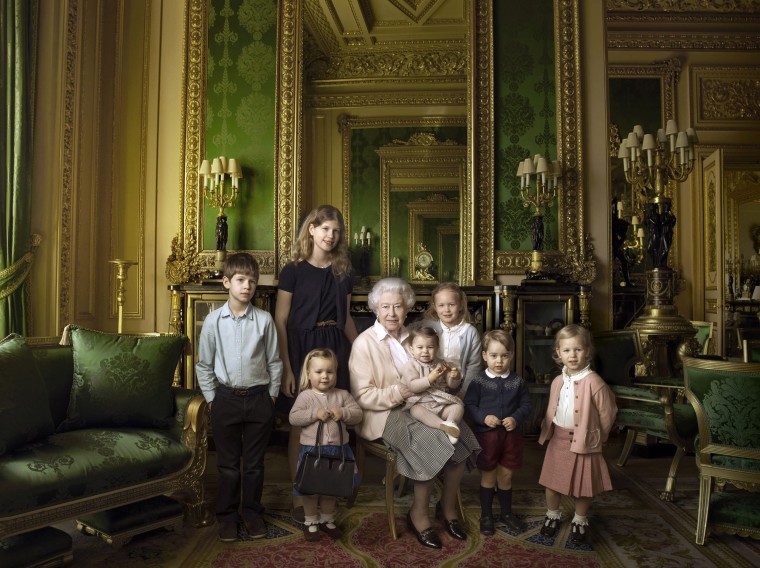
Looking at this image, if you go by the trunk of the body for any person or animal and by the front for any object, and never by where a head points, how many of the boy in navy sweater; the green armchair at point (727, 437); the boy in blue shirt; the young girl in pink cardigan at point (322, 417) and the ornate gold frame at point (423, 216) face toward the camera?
4

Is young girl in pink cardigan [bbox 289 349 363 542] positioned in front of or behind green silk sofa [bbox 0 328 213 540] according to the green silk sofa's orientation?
in front

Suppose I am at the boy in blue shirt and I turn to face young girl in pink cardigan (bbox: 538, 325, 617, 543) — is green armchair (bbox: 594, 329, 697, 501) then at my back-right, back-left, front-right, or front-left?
front-left

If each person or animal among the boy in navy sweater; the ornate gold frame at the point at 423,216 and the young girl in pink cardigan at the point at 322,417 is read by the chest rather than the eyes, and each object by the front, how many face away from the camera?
0

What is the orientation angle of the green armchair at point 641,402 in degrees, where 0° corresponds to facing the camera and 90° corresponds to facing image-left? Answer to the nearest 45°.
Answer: approximately 315°

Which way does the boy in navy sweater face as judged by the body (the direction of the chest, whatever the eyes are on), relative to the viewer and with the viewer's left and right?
facing the viewer

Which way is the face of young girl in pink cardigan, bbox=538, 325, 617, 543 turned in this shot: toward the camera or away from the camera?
toward the camera

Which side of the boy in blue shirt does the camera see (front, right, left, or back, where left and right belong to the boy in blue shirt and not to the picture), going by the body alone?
front

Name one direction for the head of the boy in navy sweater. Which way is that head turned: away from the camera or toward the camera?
toward the camera

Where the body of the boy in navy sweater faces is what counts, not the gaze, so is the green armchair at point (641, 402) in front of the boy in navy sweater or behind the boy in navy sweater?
behind

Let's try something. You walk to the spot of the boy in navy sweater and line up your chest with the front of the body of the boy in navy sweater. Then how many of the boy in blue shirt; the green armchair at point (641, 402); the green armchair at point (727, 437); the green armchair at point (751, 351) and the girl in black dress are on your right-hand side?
2
